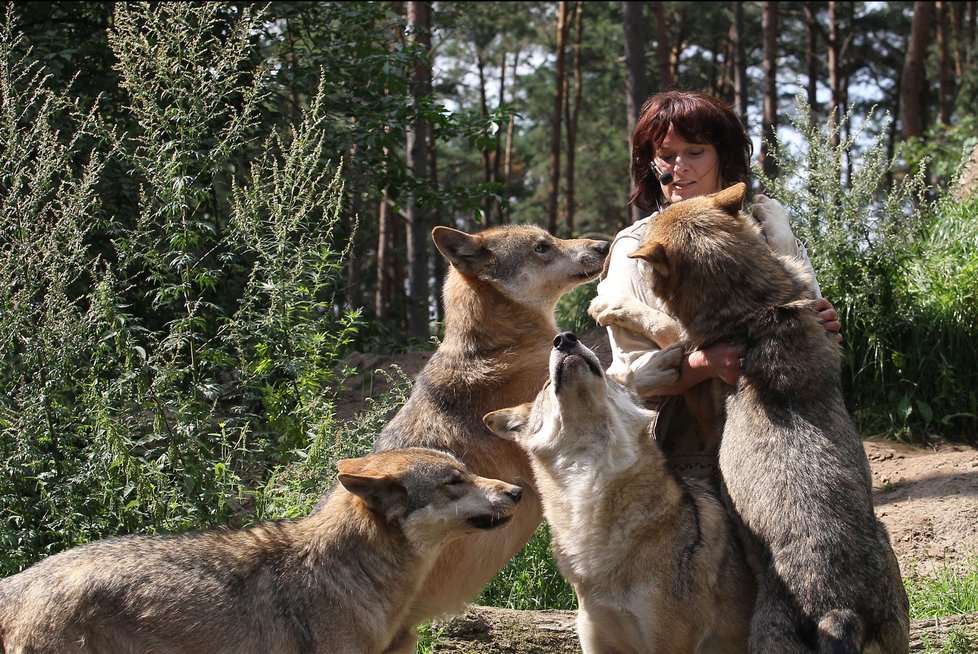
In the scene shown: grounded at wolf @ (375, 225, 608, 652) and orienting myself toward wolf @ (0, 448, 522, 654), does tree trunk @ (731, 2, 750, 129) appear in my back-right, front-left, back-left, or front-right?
back-right

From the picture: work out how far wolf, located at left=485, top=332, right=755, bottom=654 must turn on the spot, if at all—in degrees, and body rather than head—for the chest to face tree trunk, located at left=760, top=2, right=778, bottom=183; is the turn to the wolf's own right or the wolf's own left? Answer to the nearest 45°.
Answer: approximately 135° to the wolf's own right

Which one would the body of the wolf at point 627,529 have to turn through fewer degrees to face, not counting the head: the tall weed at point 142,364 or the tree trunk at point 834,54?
the tall weed

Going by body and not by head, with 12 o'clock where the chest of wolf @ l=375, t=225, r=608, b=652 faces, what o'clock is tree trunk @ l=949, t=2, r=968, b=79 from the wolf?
The tree trunk is roughly at 10 o'clock from the wolf.

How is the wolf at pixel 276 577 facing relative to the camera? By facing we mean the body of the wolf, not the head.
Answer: to the viewer's right

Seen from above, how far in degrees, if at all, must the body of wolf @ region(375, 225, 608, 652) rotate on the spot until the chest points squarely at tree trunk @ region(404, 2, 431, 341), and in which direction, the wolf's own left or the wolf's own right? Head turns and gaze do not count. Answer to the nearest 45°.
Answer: approximately 90° to the wolf's own left

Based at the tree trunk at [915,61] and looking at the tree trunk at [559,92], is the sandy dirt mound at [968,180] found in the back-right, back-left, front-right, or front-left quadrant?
back-left

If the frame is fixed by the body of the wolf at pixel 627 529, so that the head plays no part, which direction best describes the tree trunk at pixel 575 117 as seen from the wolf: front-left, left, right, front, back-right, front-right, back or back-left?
back-right

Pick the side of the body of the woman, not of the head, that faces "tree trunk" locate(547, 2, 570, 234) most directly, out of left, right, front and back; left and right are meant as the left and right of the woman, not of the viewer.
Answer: back

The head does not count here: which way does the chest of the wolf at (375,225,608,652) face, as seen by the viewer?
to the viewer's right

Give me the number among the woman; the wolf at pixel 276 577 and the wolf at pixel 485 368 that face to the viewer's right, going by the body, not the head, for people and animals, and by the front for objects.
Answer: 2
